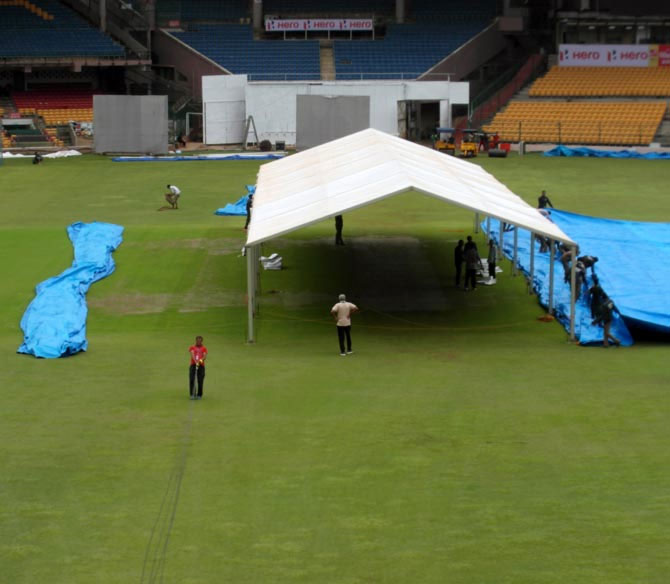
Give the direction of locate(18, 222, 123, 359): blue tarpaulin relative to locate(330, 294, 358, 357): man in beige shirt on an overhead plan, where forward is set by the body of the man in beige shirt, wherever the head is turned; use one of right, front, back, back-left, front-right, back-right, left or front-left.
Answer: front-left

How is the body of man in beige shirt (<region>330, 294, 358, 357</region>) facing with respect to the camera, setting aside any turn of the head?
away from the camera

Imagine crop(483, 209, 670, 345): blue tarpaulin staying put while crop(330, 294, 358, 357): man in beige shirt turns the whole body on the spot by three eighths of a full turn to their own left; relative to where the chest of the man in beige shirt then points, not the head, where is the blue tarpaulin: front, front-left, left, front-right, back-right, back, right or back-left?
back

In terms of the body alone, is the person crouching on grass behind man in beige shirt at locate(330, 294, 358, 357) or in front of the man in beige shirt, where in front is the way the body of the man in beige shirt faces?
in front

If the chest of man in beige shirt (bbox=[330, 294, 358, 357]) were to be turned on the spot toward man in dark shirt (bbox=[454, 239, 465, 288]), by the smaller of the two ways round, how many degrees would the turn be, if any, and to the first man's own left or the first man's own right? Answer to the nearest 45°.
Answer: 0° — they already face them

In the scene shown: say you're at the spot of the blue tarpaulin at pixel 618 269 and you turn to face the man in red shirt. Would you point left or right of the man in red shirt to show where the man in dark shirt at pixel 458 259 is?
right

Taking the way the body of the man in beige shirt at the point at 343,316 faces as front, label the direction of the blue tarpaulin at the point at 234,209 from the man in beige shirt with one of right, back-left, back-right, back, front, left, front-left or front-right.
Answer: front

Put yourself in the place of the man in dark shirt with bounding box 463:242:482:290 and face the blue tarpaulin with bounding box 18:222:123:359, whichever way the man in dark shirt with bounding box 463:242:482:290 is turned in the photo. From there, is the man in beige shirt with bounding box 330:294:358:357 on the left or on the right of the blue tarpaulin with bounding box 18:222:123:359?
left
